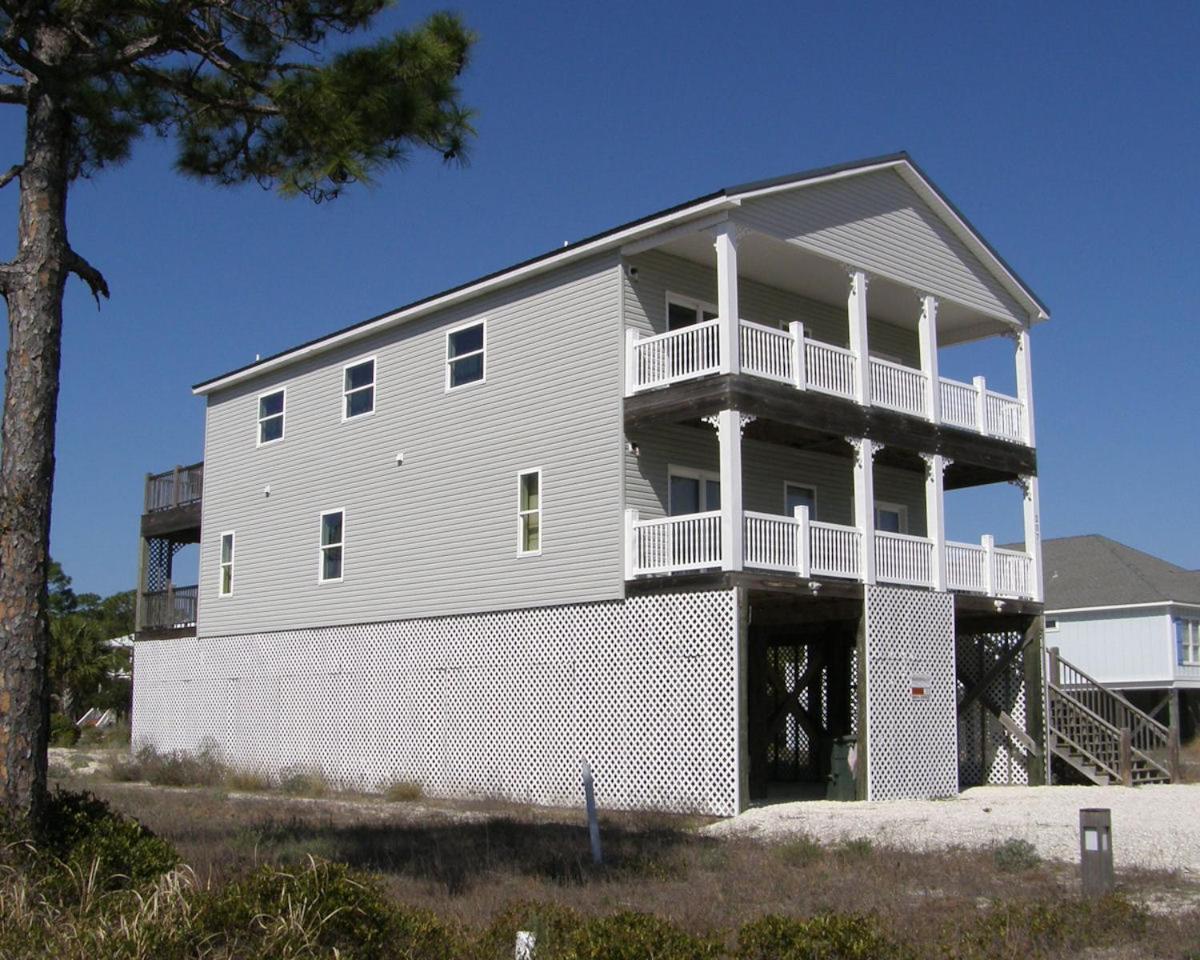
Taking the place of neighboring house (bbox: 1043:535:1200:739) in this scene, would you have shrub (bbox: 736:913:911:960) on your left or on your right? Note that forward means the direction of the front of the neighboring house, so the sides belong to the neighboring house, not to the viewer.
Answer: on your right

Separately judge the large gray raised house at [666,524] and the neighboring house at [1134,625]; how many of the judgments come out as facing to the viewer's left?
0

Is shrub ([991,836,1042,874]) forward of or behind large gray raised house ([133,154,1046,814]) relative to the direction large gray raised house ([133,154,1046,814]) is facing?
forward

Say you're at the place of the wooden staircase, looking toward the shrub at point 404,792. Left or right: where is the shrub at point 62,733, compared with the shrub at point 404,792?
right

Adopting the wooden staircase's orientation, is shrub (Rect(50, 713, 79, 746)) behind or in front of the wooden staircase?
behind

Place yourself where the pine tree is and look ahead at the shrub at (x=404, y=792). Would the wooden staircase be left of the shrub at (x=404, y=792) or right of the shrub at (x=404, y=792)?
right

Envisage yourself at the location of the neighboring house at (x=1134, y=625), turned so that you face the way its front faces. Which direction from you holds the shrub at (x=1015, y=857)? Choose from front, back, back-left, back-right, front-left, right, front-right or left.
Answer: front-right

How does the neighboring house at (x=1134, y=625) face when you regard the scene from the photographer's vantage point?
facing the viewer and to the right of the viewer

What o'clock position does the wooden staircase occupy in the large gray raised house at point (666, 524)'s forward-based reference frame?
The wooden staircase is roughly at 10 o'clock from the large gray raised house.

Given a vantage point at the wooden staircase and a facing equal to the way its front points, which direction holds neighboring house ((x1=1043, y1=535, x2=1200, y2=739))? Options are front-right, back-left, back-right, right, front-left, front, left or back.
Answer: back-left

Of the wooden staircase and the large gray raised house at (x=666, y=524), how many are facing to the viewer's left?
0
